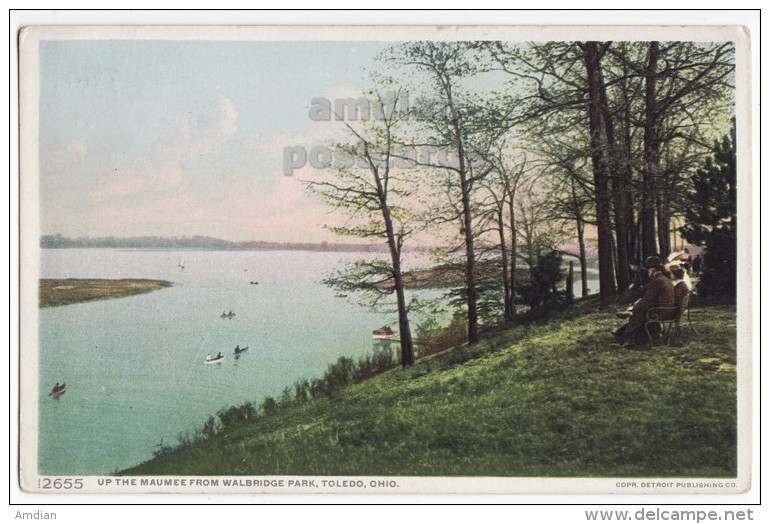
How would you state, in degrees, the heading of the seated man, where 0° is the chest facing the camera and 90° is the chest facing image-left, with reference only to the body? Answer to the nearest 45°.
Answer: approximately 90°

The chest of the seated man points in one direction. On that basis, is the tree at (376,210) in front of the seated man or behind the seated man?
in front

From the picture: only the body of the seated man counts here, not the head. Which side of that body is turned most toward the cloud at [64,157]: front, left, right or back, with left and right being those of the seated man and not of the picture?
front

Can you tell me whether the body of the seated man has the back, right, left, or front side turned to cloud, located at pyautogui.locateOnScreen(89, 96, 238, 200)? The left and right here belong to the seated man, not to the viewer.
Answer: front
